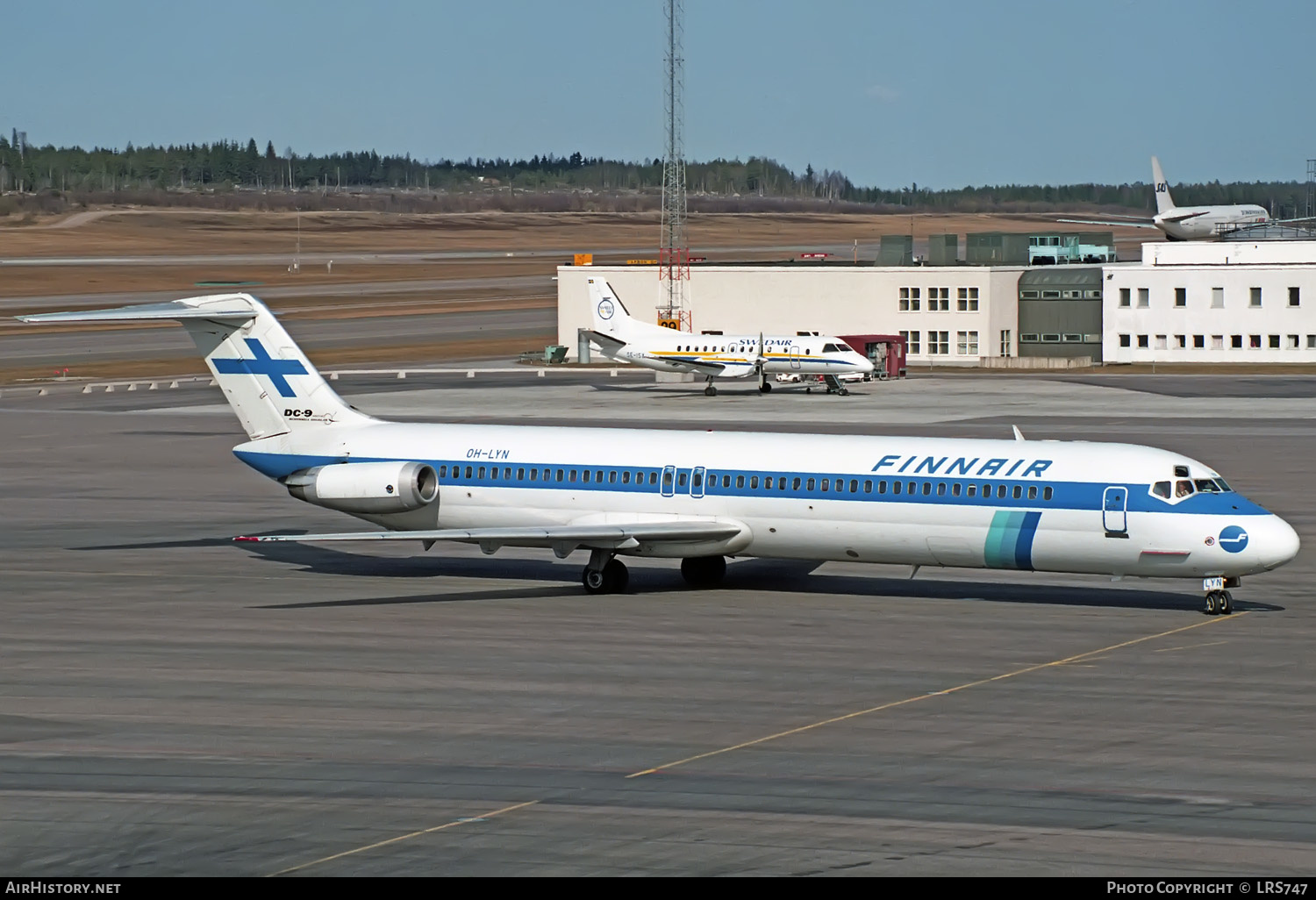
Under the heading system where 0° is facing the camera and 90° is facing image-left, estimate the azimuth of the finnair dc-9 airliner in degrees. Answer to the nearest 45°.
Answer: approximately 315°
